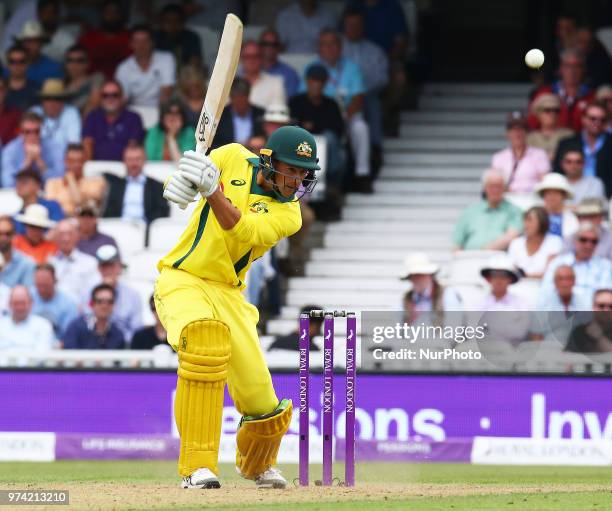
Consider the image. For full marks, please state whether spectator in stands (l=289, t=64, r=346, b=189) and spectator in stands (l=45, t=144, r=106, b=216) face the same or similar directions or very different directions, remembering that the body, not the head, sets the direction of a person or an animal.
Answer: same or similar directions

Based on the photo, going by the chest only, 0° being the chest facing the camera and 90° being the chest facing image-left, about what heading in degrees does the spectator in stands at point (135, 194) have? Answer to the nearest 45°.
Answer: approximately 0°

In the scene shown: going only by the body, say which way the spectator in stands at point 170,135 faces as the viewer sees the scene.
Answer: toward the camera

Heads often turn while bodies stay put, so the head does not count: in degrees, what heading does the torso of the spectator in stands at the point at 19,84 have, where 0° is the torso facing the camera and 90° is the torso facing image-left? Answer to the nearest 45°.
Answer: approximately 0°

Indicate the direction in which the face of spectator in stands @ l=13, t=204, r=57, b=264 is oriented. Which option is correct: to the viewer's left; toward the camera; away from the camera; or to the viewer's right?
toward the camera

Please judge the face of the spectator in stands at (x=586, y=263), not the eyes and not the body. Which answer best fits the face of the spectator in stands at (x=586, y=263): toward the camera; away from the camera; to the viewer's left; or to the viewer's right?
toward the camera

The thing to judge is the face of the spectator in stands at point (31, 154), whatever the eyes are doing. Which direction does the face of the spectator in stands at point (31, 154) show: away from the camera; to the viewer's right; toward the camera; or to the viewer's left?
toward the camera

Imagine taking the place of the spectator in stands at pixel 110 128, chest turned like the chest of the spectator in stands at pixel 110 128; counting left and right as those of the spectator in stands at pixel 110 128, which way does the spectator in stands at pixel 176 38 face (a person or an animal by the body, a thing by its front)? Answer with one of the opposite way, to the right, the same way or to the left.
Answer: the same way

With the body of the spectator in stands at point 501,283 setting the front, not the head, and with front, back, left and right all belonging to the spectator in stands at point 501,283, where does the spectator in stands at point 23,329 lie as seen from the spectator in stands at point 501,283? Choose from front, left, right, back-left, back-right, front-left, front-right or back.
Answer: right

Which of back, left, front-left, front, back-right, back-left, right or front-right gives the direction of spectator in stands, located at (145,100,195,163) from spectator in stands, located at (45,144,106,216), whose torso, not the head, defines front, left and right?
left

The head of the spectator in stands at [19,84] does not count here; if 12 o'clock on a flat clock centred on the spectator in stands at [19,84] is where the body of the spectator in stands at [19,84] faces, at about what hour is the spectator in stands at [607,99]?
the spectator in stands at [607,99] is roughly at 10 o'clock from the spectator in stands at [19,84].

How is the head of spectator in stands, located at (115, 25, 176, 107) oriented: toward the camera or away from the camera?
toward the camera

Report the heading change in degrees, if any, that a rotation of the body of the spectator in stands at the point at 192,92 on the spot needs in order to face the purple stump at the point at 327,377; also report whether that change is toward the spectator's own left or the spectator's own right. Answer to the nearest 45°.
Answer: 0° — they already face it

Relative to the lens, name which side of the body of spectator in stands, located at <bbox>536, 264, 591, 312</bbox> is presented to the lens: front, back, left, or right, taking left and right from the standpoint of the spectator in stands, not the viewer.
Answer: front

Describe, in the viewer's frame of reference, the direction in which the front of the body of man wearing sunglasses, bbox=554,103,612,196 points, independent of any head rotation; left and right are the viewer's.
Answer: facing the viewer

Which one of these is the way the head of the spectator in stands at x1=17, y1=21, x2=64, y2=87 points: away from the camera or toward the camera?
toward the camera
